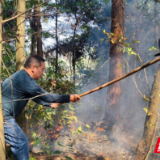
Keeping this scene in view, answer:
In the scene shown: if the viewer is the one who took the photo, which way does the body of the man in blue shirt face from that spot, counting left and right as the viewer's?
facing to the right of the viewer

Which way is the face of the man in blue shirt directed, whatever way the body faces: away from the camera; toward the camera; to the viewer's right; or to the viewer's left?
to the viewer's right

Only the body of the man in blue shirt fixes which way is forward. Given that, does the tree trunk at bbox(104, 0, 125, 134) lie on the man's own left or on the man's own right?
on the man's own left
